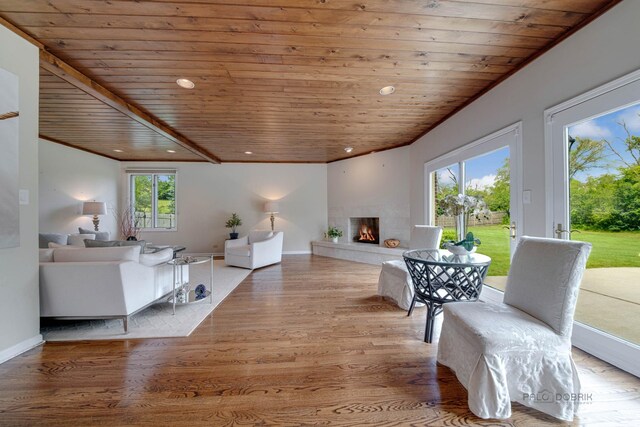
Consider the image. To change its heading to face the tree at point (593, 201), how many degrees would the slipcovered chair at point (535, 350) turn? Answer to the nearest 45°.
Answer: approximately 135° to its right

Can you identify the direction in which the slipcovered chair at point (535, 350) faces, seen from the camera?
facing the viewer and to the left of the viewer

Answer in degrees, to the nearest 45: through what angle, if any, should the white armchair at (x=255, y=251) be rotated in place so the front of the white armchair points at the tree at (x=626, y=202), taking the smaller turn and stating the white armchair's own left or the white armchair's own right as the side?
approximately 90° to the white armchair's own left

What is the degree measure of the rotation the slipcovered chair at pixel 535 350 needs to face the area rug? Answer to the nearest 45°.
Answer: approximately 45° to its right

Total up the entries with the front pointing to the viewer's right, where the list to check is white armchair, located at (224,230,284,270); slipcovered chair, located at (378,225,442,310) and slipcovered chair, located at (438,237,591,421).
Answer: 0

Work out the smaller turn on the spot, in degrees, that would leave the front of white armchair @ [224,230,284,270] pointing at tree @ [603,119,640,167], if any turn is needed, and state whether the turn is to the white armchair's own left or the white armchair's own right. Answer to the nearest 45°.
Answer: approximately 90° to the white armchair's own left

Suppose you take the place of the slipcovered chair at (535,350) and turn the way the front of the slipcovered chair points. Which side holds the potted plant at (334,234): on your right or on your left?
on your right

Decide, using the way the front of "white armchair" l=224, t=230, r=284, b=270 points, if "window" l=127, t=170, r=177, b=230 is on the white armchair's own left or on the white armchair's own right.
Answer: on the white armchair's own right

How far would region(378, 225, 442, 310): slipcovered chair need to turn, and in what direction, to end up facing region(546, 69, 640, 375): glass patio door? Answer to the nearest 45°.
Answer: approximately 90° to its left

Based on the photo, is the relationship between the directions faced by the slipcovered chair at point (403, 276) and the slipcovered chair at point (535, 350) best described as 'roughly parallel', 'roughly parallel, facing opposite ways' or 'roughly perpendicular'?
roughly parallel

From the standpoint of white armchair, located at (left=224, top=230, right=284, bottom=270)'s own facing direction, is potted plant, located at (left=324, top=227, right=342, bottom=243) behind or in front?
behind

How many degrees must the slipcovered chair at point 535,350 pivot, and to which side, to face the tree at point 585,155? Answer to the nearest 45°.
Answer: approximately 135° to its right

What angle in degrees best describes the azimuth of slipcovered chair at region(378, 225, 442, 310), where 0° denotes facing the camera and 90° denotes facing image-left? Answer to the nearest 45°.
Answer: approximately 45°

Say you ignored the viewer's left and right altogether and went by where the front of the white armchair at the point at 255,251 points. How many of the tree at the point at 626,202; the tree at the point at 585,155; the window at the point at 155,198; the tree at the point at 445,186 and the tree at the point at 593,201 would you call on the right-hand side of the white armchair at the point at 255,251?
1

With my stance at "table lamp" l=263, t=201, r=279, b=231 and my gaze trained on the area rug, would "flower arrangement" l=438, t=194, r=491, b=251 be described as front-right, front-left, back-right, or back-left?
front-left

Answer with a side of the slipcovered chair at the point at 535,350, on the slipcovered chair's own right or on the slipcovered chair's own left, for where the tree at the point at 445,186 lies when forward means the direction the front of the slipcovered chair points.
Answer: on the slipcovered chair's own right

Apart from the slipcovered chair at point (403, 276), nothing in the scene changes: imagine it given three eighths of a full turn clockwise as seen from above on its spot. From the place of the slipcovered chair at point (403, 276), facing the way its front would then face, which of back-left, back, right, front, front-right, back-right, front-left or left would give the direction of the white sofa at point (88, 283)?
back-left
